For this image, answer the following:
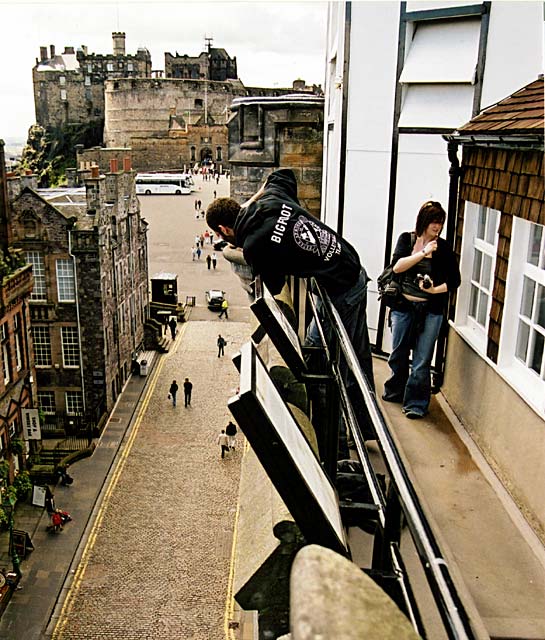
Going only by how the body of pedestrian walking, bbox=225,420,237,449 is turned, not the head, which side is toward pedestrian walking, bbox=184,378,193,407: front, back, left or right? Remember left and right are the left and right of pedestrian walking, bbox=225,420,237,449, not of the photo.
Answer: front

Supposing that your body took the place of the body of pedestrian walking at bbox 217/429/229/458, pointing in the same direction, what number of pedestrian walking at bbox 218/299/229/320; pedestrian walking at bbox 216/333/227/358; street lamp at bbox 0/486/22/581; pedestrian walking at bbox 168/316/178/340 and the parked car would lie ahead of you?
4

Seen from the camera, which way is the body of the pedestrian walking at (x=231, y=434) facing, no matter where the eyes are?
away from the camera

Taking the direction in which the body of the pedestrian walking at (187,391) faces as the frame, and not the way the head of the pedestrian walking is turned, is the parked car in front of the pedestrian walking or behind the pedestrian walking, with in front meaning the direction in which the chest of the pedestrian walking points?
in front

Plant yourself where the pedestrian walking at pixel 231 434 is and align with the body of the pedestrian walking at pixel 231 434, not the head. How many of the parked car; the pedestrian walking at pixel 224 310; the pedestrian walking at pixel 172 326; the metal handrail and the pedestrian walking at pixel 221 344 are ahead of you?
4

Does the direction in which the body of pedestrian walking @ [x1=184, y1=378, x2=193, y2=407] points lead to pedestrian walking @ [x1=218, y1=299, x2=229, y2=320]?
yes

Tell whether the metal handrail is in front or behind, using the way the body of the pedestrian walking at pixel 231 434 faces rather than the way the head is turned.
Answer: behind

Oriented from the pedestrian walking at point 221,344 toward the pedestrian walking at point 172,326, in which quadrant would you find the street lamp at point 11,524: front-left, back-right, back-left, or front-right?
back-left

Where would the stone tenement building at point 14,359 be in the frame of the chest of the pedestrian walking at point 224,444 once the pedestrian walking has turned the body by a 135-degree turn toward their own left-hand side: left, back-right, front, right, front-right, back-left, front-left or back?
front-right

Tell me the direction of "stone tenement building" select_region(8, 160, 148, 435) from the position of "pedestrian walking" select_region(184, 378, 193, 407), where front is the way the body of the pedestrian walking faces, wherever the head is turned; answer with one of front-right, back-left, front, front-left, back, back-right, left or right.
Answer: left

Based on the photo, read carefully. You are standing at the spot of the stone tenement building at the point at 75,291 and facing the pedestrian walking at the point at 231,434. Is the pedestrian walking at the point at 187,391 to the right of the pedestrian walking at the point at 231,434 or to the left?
left

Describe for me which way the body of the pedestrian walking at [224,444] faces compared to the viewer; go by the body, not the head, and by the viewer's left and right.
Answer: facing away from the viewer

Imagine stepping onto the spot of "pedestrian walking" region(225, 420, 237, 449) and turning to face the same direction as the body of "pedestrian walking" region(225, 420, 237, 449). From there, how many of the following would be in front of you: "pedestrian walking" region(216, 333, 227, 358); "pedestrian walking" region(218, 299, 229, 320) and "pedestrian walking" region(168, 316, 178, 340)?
3

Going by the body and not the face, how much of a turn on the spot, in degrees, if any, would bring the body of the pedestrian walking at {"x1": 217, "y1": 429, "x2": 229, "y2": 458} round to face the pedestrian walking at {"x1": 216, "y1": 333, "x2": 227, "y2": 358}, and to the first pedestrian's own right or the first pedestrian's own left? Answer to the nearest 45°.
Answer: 0° — they already face them

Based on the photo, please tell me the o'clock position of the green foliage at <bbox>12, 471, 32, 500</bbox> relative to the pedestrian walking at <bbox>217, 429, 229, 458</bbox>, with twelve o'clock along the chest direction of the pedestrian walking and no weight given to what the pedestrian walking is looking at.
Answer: The green foliage is roughly at 8 o'clock from the pedestrian walking.
